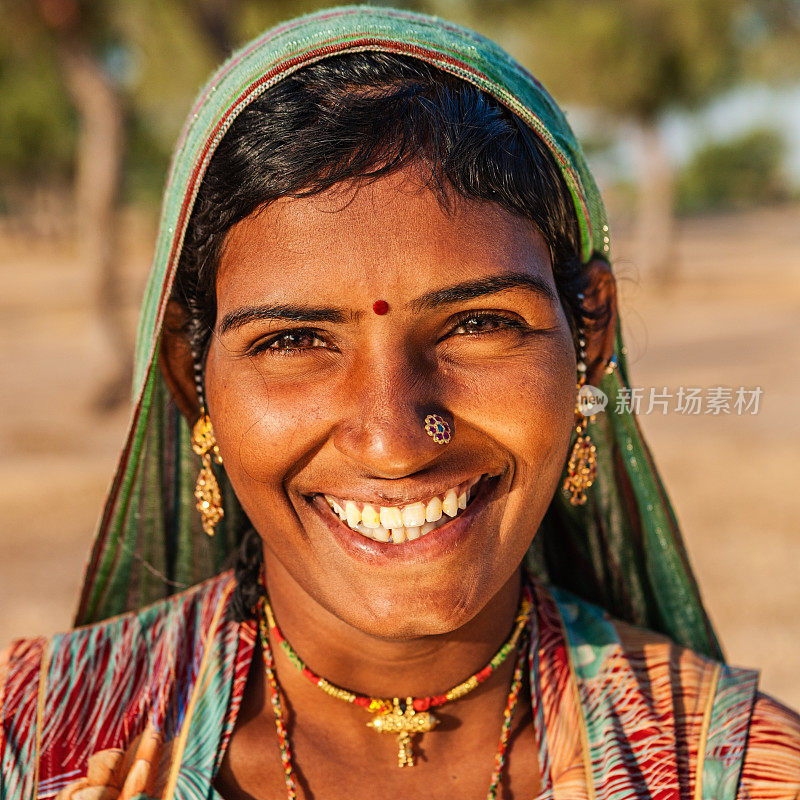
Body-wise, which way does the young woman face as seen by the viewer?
toward the camera

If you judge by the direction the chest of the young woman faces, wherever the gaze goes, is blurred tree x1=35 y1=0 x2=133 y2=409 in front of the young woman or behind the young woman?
behind

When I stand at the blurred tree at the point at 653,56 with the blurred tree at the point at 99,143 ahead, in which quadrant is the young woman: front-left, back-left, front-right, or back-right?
front-left

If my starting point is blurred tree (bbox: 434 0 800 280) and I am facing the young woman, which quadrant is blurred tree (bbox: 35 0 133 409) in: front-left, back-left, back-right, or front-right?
front-right

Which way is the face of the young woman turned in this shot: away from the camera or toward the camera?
toward the camera

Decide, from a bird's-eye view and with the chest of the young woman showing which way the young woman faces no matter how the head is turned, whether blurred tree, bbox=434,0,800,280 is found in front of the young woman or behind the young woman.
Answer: behind
